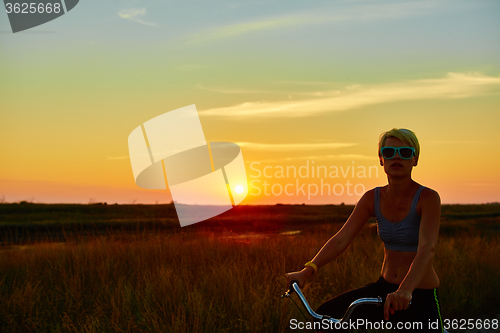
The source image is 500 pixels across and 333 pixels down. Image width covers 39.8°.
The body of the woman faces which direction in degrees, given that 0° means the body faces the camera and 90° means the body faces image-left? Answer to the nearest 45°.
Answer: approximately 45°
